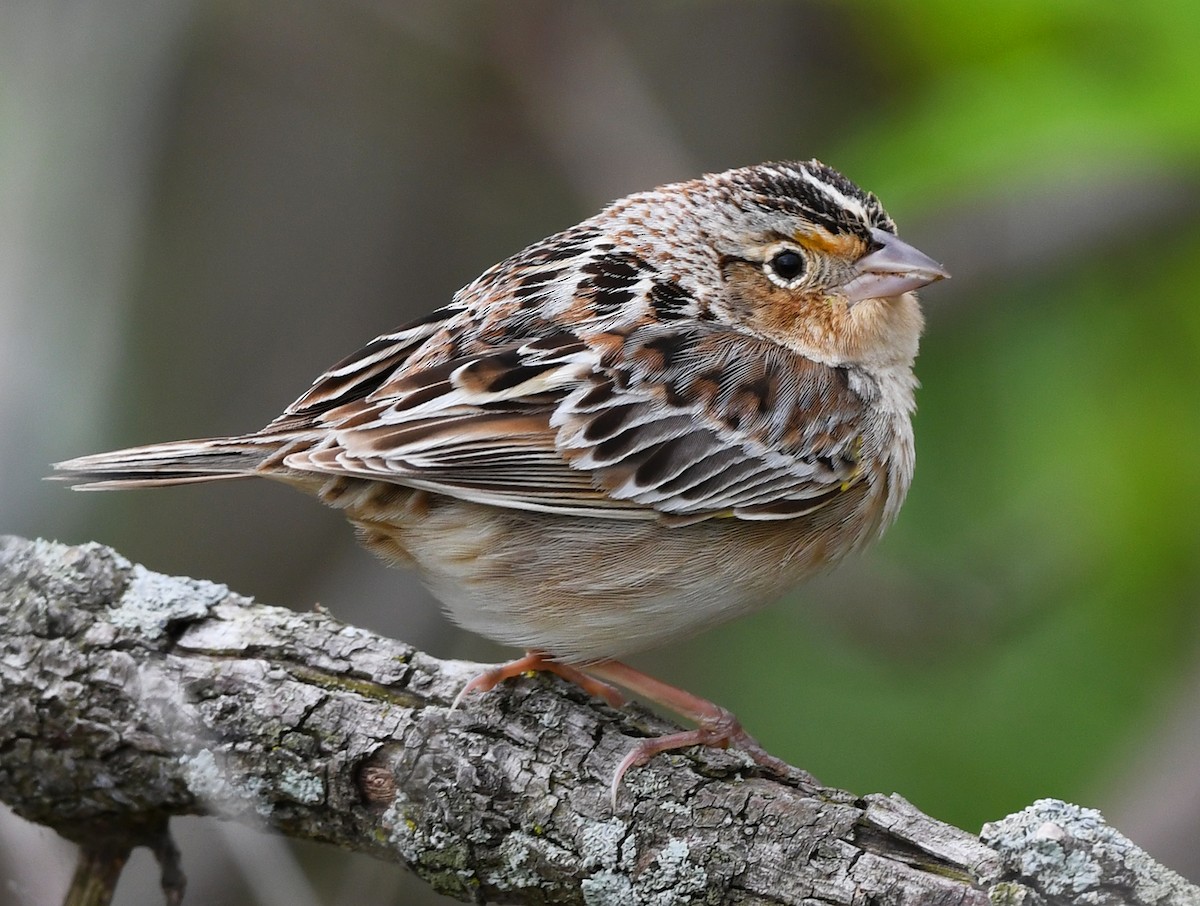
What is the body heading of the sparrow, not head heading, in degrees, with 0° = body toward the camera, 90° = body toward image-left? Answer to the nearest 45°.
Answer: approximately 270°
